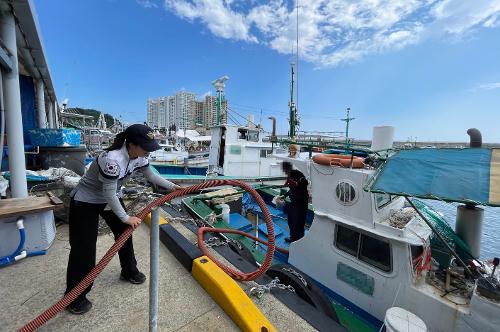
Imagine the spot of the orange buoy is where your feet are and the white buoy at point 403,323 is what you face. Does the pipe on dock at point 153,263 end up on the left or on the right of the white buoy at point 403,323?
right

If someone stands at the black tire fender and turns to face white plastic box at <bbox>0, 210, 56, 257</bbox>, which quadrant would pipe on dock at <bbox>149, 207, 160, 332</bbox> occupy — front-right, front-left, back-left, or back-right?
front-left

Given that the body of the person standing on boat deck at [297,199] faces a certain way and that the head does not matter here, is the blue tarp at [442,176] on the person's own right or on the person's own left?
on the person's own left

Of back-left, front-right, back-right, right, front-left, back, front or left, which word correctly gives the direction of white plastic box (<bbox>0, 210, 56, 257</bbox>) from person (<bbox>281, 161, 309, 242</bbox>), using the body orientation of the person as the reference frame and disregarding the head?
front-left

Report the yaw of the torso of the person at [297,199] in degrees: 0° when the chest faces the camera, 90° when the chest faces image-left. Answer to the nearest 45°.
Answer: approximately 90°

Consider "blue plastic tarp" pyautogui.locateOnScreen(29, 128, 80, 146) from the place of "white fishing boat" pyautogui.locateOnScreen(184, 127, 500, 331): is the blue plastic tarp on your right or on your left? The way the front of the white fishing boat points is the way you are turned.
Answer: on your left

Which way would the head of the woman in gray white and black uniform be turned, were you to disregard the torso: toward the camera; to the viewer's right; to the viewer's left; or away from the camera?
to the viewer's right

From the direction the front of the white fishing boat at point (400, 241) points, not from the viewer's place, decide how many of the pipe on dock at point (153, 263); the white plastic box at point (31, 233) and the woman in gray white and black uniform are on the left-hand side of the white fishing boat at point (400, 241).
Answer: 3

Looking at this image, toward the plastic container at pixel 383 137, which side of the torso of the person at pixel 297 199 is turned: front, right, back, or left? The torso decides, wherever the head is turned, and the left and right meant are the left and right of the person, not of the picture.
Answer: back

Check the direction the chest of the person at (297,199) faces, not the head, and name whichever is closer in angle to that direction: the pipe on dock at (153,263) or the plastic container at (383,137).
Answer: the pipe on dock

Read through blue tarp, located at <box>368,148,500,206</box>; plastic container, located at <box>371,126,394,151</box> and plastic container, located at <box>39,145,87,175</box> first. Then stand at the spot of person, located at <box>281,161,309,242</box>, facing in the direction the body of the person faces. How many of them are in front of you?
1

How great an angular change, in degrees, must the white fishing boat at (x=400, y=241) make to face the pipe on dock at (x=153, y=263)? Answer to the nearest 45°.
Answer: approximately 90° to its left

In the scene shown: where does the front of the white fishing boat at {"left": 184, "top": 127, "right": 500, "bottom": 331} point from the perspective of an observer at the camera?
facing away from the viewer and to the left of the viewer
